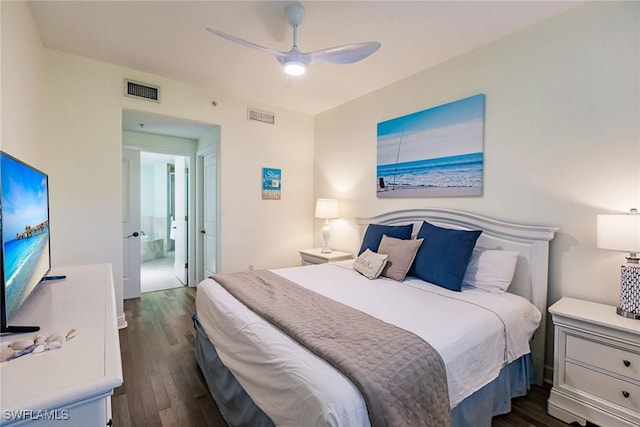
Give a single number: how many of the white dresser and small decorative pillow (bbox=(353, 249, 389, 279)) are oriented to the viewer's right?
1

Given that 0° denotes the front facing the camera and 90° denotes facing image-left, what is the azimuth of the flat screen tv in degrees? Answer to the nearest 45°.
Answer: approximately 270°

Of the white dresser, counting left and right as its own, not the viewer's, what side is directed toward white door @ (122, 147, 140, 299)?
left

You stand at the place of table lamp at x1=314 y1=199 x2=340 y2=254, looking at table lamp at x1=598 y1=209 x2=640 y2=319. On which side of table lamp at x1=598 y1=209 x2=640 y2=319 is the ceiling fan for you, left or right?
right

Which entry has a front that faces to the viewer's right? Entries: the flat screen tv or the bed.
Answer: the flat screen tv

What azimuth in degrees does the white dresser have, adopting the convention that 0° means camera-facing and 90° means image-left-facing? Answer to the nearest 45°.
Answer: approximately 270°

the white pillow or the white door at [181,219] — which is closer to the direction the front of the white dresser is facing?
the white pillow
